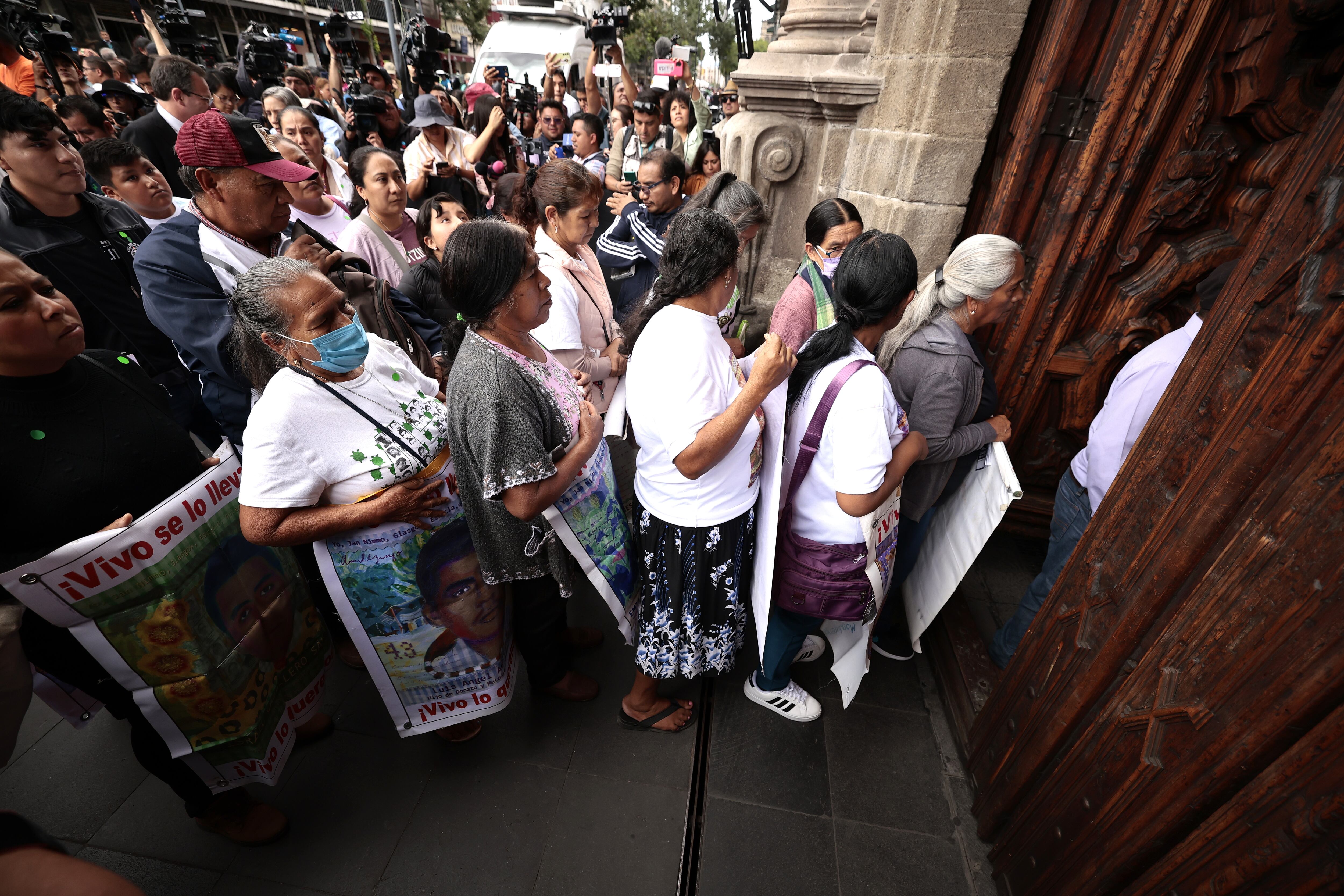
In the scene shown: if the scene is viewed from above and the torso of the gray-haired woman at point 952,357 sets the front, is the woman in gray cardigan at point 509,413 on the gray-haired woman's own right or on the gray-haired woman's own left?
on the gray-haired woman's own right

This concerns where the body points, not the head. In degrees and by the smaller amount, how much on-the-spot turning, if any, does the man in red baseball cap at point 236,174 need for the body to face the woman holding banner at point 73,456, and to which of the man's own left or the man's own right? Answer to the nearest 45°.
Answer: approximately 135° to the man's own right

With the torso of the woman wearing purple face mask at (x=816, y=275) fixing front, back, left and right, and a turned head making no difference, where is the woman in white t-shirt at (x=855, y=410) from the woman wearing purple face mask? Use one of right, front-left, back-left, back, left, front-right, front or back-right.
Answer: front-right

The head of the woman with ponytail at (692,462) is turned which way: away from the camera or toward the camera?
away from the camera

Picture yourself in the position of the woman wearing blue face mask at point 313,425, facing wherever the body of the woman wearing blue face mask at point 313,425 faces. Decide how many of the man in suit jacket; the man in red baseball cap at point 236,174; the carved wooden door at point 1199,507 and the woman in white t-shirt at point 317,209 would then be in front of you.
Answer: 1

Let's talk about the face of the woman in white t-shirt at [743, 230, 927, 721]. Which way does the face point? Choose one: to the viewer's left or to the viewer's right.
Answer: to the viewer's right

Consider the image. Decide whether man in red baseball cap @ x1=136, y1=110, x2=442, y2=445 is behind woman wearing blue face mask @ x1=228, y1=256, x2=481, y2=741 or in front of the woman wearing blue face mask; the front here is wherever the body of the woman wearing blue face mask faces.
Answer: behind

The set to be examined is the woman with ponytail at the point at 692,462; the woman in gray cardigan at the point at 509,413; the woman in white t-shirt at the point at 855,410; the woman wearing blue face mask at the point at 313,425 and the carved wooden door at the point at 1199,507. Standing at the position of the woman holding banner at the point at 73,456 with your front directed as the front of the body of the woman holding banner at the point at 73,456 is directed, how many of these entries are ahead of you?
5

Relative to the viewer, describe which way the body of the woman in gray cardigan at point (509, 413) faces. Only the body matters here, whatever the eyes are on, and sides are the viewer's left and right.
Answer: facing to the right of the viewer

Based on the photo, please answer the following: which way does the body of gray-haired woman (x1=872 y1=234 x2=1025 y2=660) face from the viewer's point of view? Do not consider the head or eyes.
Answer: to the viewer's right

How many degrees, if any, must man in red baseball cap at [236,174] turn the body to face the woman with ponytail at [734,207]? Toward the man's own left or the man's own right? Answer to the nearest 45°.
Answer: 0° — they already face them

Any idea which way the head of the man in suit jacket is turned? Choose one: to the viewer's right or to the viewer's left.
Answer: to the viewer's right

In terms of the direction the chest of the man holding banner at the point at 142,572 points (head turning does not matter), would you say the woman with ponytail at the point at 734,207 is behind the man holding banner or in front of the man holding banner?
in front
